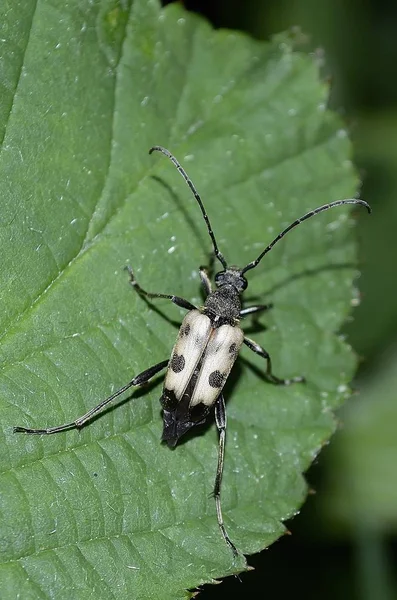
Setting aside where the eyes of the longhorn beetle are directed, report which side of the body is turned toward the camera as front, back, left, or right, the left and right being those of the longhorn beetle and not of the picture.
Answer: back
